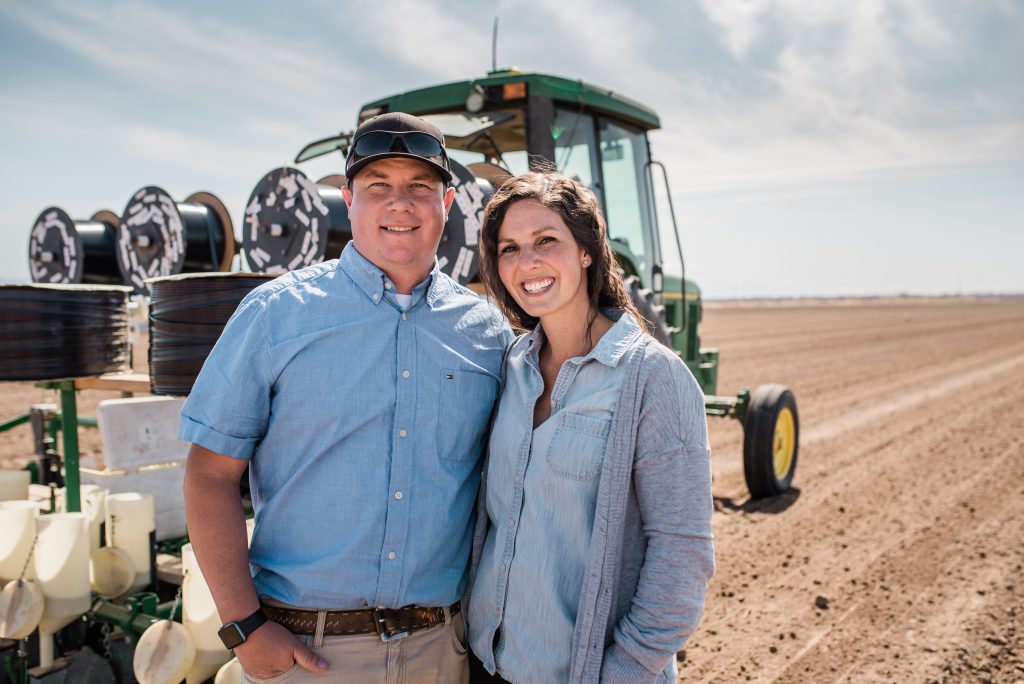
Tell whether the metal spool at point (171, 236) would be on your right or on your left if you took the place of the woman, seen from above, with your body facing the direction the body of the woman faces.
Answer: on your right

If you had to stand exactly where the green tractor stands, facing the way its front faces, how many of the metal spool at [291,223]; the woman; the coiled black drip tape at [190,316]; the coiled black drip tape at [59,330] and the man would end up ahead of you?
0

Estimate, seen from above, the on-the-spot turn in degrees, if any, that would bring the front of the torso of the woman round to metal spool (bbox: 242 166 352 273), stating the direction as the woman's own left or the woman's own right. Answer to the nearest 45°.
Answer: approximately 90° to the woman's own right

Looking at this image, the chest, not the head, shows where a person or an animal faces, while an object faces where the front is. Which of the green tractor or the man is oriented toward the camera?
the man

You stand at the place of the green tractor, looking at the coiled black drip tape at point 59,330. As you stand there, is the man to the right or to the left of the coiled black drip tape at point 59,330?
left

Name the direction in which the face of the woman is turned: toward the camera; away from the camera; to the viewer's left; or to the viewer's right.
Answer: toward the camera

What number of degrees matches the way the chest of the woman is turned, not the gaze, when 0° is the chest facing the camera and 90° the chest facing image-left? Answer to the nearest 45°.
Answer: approximately 45°

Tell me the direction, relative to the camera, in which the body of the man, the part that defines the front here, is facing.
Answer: toward the camera

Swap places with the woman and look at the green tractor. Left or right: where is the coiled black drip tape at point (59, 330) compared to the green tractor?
left

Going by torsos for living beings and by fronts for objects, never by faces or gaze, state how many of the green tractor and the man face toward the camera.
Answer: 1

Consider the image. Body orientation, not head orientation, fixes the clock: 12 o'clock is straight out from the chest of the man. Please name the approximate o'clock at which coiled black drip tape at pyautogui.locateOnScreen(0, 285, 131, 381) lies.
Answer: The coiled black drip tape is roughly at 5 o'clock from the man.

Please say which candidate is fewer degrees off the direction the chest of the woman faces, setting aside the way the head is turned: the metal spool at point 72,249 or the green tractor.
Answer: the metal spool

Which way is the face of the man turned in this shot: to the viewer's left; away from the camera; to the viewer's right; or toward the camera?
toward the camera

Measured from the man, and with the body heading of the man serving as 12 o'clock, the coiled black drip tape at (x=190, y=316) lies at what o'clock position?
The coiled black drip tape is roughly at 5 o'clock from the man.

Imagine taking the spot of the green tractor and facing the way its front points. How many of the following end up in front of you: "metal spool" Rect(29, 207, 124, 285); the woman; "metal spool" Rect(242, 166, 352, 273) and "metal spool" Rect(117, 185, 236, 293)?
0

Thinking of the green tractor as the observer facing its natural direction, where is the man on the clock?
The man is roughly at 5 o'clock from the green tractor.

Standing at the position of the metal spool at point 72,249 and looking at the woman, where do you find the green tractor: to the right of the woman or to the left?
left
